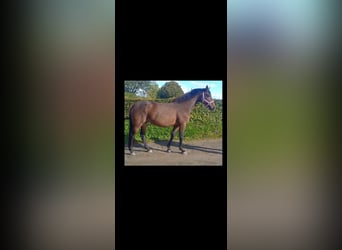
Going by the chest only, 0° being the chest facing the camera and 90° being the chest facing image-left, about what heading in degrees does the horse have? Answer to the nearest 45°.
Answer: approximately 270°
